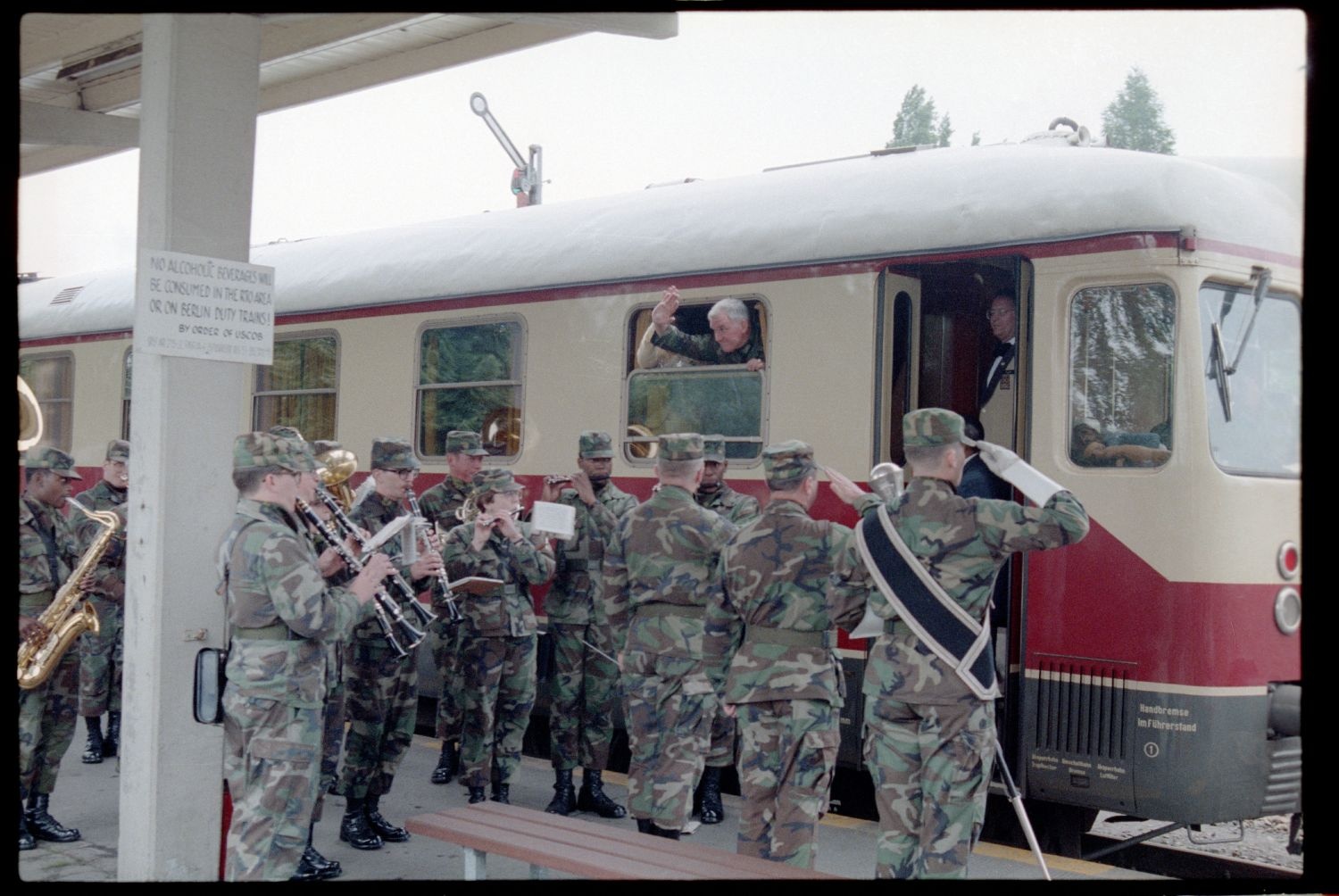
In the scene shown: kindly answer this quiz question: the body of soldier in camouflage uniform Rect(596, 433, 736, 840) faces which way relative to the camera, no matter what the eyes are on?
away from the camera

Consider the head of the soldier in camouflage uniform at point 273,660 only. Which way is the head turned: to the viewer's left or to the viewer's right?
to the viewer's right

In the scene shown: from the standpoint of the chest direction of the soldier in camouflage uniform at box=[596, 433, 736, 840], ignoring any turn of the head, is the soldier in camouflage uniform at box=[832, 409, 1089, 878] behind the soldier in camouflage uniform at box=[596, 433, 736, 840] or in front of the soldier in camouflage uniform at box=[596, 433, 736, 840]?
behind

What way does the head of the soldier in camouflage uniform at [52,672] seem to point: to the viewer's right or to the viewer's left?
to the viewer's right

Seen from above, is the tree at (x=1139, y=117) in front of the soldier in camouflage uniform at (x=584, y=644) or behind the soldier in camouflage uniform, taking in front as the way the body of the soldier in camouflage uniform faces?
behind

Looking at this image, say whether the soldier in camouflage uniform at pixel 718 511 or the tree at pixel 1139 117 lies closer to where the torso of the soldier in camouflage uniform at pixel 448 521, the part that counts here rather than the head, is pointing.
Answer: the soldier in camouflage uniform

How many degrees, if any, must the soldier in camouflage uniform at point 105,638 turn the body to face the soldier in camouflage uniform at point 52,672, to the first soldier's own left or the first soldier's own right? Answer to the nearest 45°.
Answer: approximately 45° to the first soldier's own right

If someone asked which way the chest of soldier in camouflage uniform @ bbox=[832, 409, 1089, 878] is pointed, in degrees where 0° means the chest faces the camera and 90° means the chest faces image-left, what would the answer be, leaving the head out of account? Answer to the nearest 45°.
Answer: approximately 225°

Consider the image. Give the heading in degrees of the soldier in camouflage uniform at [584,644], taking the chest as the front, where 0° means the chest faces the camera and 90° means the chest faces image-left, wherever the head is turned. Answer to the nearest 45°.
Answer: approximately 0°

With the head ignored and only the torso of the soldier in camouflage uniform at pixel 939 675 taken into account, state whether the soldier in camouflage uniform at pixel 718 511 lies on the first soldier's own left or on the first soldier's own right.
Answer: on the first soldier's own left

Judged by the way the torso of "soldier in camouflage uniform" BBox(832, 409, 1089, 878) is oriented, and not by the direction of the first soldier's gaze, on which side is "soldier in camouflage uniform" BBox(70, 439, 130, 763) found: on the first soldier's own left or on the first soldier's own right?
on the first soldier's own left

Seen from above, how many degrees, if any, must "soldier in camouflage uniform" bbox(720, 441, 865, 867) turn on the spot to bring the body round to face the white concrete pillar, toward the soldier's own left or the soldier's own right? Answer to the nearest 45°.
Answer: approximately 135° to the soldier's own left

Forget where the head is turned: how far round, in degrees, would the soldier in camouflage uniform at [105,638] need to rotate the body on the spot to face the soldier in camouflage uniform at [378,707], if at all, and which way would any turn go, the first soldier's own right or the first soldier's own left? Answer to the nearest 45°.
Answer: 0° — they already face them

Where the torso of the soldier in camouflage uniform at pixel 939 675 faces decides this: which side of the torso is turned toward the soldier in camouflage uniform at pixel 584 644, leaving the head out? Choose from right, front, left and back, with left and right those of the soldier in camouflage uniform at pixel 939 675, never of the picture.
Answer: left

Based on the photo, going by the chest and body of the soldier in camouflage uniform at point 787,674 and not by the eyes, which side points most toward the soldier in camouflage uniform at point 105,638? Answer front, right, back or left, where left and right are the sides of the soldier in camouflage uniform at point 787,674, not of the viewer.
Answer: left
